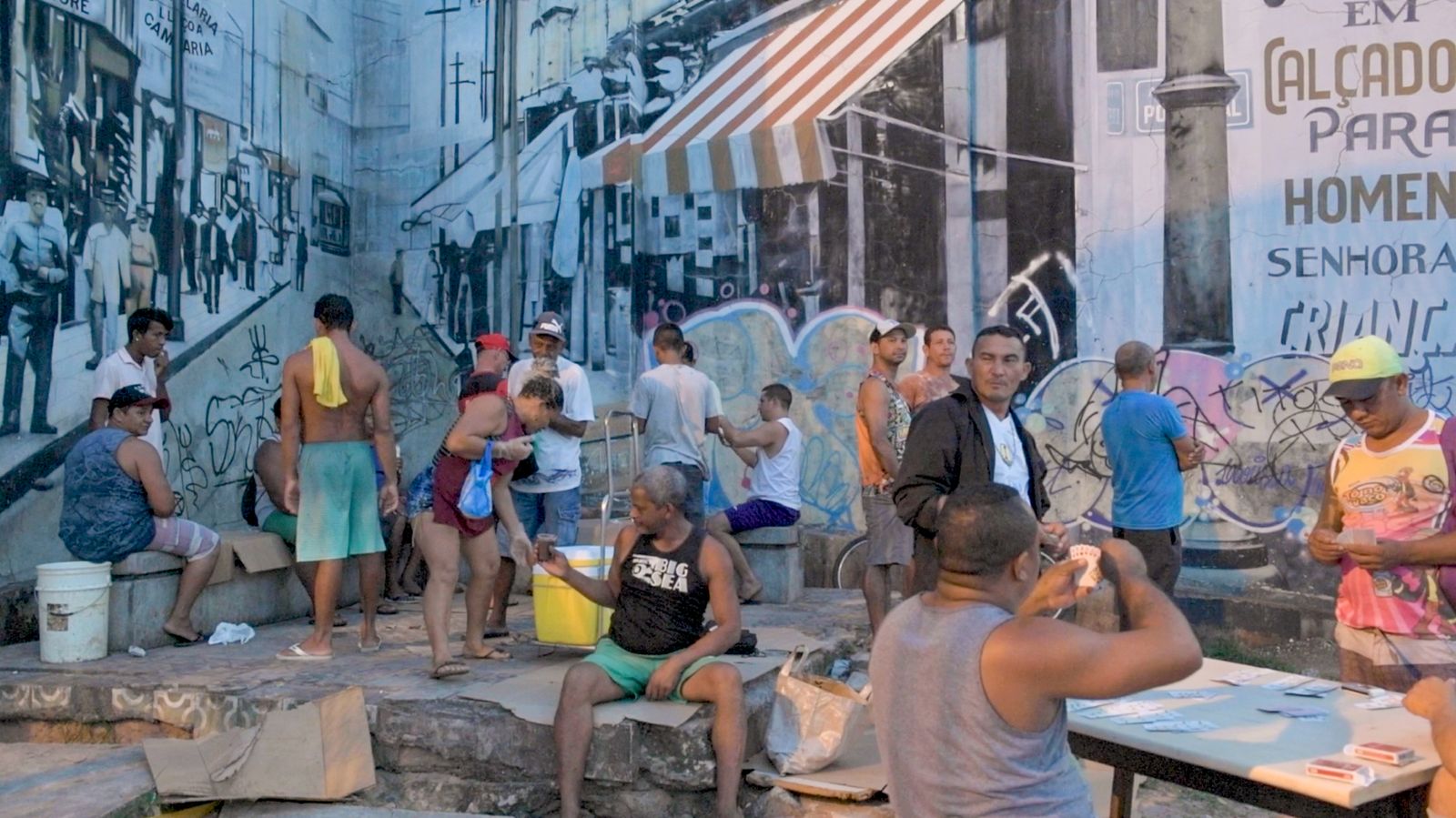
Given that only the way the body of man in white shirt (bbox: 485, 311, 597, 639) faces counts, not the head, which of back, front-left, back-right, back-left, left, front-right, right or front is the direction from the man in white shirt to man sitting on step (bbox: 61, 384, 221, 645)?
right

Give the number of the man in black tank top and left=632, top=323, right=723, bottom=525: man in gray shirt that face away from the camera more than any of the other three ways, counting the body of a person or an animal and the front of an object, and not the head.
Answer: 1

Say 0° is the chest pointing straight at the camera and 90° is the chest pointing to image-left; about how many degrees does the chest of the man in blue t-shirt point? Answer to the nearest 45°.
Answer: approximately 225°

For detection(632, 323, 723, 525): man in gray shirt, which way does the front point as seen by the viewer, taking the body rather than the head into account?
away from the camera

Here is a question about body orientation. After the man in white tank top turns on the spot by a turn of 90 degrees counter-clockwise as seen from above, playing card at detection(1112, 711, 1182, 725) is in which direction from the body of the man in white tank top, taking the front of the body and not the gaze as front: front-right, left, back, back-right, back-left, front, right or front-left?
front

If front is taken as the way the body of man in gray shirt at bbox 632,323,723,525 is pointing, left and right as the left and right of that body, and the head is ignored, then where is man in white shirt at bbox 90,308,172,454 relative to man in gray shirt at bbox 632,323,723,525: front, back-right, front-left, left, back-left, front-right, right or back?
left

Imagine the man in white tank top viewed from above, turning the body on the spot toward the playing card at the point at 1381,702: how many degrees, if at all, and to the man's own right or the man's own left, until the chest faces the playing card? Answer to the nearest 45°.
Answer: approximately 90° to the man's own left

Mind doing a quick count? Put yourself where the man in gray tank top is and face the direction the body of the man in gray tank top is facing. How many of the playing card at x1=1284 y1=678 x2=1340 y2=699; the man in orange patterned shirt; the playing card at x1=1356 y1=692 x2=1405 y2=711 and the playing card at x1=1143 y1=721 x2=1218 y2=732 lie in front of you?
4

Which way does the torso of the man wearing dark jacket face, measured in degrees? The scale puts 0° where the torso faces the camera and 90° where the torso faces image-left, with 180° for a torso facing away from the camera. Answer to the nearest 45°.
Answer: approximately 315°

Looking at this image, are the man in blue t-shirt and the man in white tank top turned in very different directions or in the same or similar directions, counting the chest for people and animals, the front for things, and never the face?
very different directions

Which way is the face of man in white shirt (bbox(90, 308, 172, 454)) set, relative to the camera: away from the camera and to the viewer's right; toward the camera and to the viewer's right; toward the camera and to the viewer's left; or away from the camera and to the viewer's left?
toward the camera and to the viewer's right

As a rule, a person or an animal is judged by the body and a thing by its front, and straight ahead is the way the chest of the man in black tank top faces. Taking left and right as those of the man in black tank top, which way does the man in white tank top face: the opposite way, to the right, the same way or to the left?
to the right
